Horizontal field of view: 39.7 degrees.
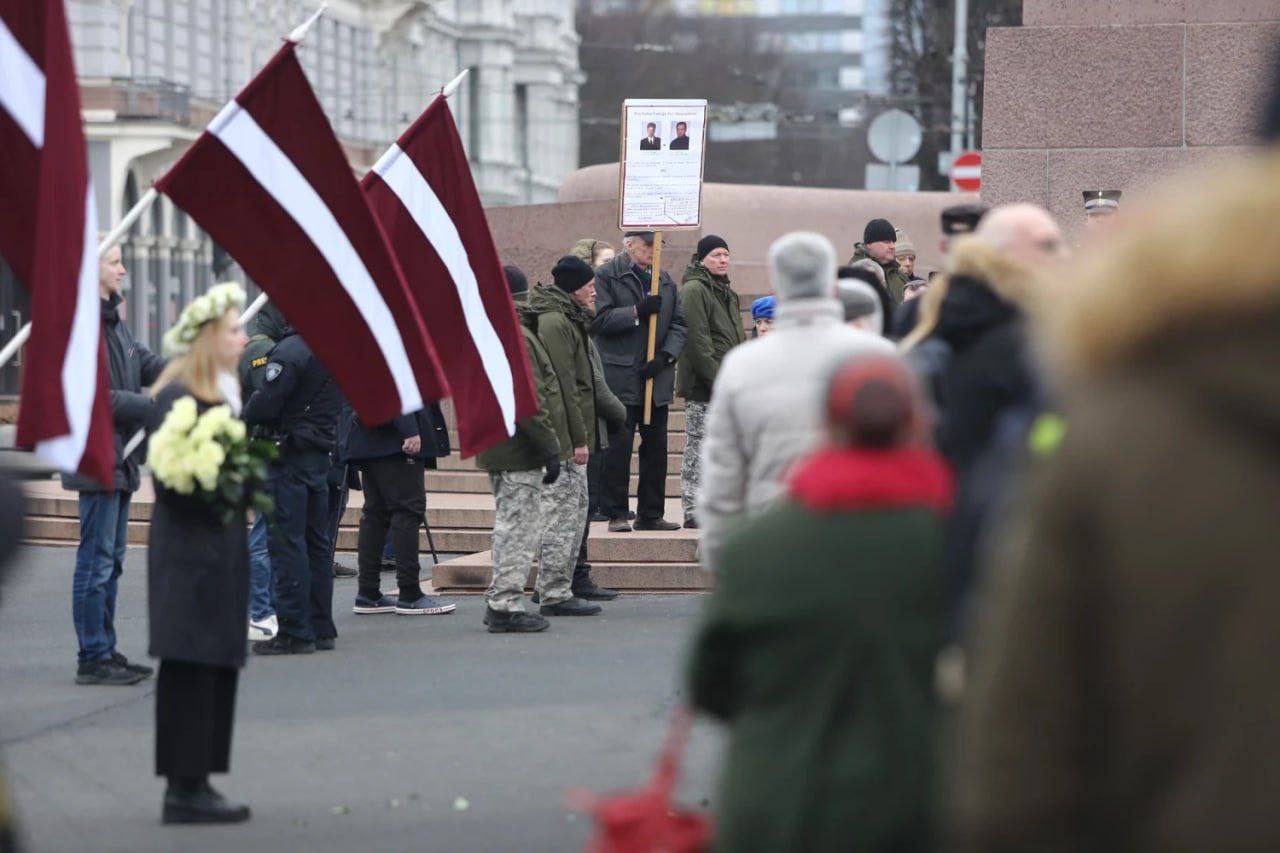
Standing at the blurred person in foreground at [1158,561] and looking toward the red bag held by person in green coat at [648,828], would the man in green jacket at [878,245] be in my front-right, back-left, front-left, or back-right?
front-right

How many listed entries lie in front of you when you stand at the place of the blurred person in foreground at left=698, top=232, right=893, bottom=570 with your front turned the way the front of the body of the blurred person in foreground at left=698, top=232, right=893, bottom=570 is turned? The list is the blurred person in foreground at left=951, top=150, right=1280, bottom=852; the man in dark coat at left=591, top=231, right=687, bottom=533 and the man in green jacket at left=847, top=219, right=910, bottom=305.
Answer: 2

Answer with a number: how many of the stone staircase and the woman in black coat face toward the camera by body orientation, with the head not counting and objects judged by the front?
1

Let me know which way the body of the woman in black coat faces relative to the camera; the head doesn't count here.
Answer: to the viewer's right

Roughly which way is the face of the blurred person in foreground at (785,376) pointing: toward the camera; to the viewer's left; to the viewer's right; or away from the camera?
away from the camera

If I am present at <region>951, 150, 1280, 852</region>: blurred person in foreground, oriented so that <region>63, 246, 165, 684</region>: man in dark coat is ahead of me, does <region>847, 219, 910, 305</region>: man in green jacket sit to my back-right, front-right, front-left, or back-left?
front-right

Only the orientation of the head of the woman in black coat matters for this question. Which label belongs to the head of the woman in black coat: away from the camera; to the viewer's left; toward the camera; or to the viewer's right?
to the viewer's right

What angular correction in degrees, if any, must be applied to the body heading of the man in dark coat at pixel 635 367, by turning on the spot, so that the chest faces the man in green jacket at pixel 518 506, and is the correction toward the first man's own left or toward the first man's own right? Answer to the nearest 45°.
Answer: approximately 45° to the first man's own right

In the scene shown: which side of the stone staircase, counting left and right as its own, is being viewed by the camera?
front

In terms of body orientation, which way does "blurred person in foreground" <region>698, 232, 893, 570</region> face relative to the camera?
away from the camera

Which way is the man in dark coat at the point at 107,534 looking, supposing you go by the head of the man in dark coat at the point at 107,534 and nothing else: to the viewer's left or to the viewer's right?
to the viewer's right

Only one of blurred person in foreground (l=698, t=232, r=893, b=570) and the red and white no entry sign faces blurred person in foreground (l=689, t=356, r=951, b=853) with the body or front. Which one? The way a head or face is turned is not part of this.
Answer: the red and white no entry sign

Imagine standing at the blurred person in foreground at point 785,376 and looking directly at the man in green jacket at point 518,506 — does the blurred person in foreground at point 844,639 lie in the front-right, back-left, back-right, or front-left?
back-left

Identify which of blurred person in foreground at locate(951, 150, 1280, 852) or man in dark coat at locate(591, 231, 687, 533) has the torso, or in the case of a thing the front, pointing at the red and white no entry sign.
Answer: the blurred person in foreground
